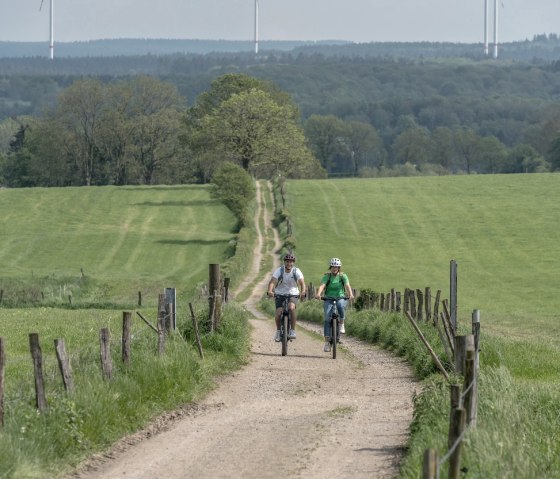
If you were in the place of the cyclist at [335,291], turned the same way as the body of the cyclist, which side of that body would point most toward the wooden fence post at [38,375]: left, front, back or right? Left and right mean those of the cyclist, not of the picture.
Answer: front

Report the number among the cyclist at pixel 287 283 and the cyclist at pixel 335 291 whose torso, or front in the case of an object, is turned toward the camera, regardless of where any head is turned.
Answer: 2

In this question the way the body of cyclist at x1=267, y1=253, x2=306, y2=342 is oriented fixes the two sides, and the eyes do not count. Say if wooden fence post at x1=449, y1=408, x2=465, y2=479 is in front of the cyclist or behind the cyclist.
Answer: in front

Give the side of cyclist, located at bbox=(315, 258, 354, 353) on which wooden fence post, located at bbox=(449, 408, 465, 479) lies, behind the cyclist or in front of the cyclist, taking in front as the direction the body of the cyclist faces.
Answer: in front

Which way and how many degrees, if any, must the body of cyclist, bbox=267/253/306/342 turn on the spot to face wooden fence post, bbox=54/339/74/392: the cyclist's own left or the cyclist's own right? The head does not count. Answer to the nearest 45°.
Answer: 0° — they already face it

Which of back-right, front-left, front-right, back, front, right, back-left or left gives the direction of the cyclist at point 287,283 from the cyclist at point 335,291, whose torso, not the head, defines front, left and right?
right

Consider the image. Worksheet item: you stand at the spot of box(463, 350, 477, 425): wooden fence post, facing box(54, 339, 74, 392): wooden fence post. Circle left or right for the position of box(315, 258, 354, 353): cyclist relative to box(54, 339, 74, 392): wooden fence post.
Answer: right

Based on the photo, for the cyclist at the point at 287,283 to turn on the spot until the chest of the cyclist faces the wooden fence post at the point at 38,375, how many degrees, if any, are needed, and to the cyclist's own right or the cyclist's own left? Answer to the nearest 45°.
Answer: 0° — they already face it
